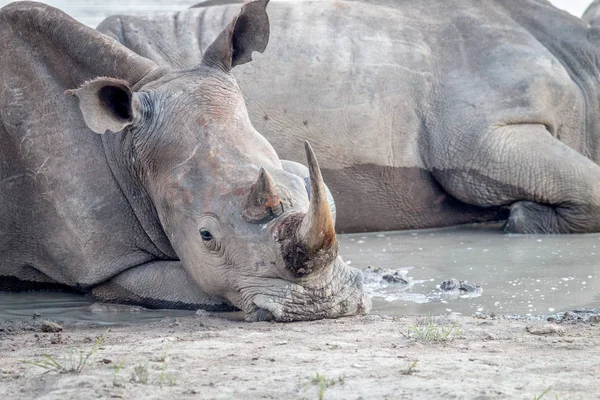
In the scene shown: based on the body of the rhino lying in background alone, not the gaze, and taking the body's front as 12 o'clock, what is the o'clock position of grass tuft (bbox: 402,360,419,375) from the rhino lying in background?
The grass tuft is roughly at 9 o'clock from the rhino lying in background.

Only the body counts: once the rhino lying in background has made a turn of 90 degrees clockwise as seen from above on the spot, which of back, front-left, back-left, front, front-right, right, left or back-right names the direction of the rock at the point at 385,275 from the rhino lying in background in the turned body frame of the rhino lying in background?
back

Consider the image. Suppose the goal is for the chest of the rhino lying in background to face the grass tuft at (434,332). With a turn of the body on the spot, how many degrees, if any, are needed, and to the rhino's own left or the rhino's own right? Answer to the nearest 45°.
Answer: approximately 90° to the rhino's own left

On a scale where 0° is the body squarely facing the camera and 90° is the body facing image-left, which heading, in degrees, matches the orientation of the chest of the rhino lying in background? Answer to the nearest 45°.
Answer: approximately 90°

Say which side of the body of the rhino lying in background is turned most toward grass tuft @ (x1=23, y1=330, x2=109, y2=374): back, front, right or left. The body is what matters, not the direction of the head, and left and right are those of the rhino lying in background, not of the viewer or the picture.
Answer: left

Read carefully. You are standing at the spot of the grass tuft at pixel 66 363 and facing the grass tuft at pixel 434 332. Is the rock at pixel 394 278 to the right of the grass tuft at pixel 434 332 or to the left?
left

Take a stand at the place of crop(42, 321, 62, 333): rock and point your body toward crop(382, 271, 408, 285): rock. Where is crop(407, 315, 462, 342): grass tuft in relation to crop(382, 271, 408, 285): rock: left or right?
right

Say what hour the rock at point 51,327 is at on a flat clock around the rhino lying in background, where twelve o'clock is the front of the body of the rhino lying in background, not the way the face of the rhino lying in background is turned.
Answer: The rock is roughly at 10 o'clock from the rhino lying in background.

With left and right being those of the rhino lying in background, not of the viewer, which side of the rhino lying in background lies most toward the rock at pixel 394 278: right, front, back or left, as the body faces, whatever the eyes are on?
left

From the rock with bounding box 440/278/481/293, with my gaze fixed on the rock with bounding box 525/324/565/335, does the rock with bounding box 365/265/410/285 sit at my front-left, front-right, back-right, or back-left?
back-right

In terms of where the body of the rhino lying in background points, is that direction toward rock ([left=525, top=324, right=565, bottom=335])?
no

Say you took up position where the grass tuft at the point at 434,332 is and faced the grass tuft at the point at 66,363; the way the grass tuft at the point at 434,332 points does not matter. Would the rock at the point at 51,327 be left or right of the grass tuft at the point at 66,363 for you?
right
